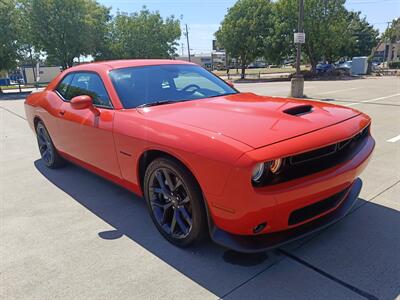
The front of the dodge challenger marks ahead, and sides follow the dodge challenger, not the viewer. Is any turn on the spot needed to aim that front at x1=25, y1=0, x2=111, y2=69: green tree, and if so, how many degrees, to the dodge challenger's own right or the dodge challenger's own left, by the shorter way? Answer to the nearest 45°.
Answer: approximately 135° to the dodge challenger's own left

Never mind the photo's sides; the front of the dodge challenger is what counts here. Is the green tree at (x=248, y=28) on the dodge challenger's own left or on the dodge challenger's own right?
on the dodge challenger's own left

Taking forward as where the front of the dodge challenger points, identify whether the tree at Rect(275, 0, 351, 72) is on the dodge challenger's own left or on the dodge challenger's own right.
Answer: on the dodge challenger's own left

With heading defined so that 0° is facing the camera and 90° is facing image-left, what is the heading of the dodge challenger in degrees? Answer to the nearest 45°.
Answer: approximately 315°

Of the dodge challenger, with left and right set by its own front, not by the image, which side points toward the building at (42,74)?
back

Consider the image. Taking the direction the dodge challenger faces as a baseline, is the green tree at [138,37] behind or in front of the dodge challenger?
behind
